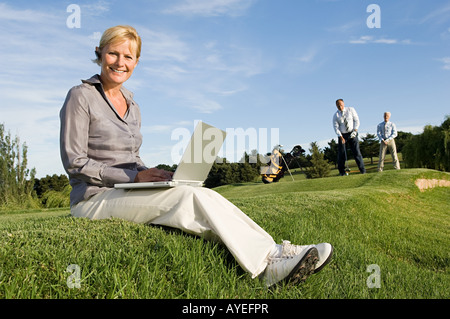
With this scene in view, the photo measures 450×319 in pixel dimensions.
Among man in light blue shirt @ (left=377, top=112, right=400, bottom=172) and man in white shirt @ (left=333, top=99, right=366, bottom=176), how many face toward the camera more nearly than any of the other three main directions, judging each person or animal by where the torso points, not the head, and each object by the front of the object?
2

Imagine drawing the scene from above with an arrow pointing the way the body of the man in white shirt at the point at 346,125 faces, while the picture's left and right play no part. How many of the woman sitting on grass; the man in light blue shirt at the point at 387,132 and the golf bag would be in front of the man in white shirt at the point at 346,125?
1

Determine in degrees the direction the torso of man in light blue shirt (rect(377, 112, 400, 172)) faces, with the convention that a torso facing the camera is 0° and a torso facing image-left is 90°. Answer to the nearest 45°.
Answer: approximately 0°

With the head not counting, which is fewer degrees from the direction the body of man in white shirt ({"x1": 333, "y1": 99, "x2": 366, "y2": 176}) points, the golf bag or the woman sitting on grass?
the woman sitting on grass

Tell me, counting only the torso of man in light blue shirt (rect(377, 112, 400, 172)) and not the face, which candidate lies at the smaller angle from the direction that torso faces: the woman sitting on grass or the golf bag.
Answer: the woman sitting on grass

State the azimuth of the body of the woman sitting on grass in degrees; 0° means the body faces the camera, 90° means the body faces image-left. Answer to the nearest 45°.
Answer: approximately 315°

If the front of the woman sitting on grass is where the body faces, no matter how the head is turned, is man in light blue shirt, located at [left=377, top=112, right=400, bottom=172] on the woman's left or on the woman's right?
on the woman's left
